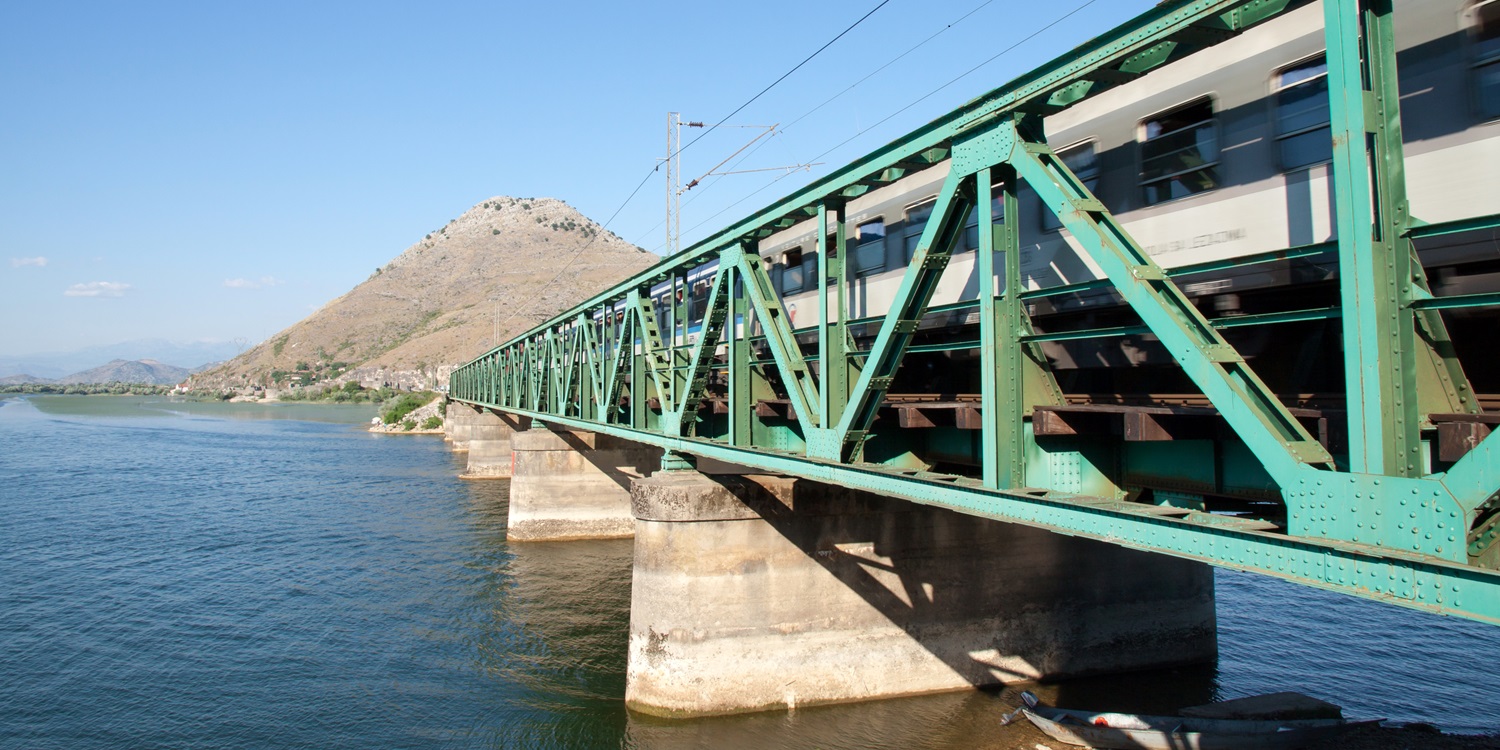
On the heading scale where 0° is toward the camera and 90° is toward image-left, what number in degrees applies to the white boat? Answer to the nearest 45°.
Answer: approximately 90°
